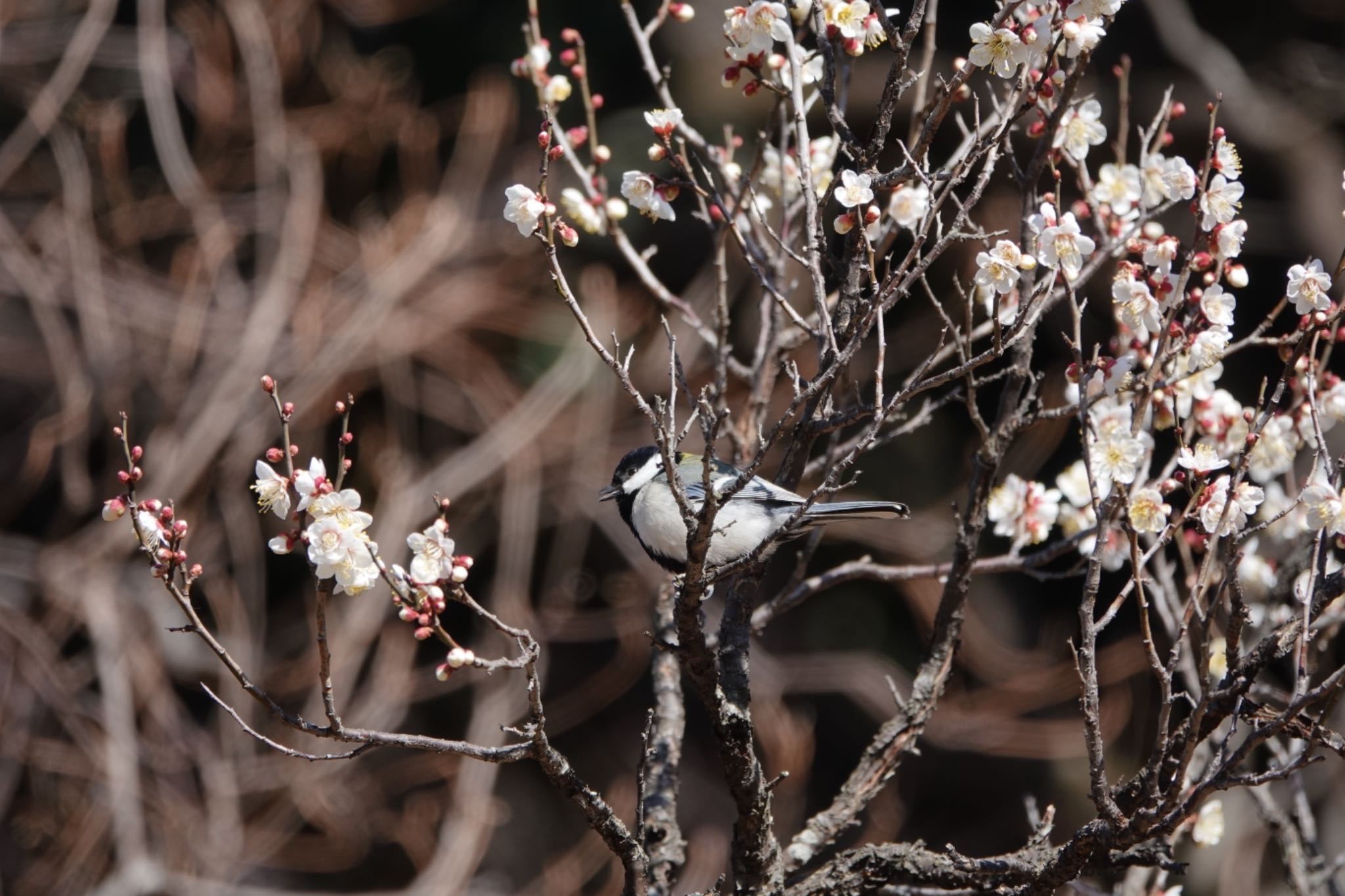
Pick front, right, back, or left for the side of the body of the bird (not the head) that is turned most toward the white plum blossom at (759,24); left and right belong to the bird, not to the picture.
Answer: left

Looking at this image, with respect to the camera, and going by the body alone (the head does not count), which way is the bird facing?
to the viewer's left

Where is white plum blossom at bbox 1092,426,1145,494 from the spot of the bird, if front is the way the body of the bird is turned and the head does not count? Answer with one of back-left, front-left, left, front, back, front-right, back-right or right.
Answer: back-left

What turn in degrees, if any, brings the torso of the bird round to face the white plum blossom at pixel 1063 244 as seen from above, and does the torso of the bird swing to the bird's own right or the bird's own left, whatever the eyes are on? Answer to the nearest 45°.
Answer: approximately 135° to the bird's own left

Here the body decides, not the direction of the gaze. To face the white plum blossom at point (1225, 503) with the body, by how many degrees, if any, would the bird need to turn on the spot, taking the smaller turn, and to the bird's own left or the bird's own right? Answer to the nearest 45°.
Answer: approximately 135° to the bird's own left
